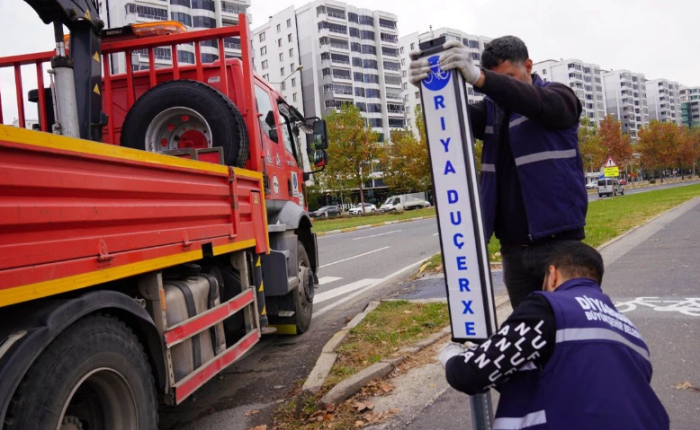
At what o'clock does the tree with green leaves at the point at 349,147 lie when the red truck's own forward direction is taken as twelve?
The tree with green leaves is roughly at 11 o'clock from the red truck.

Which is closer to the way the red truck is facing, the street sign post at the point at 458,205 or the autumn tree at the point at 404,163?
the autumn tree

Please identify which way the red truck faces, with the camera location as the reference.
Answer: facing away from the viewer and to the right of the viewer

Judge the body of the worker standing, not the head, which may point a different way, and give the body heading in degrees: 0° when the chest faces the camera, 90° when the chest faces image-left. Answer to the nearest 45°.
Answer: approximately 45°

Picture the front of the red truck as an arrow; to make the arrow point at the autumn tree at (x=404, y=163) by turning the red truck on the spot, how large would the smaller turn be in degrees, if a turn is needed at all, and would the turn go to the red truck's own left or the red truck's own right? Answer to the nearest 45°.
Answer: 0° — it already faces it
